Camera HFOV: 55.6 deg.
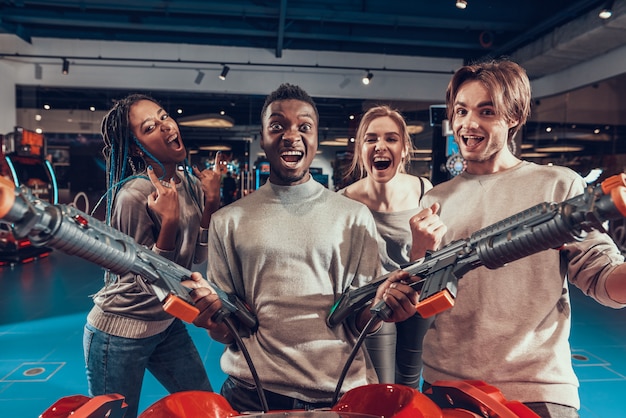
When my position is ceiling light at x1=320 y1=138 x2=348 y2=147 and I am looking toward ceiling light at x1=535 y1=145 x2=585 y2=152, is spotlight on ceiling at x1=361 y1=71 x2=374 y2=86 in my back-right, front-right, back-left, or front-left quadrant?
front-right

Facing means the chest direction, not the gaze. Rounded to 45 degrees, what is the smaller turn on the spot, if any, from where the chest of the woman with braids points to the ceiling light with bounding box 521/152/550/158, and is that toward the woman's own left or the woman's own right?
approximately 90° to the woman's own left

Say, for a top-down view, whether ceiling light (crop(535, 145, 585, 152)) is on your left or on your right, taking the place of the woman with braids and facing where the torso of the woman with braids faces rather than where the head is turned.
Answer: on your left

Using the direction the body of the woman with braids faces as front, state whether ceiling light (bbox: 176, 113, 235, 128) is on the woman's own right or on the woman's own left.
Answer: on the woman's own left

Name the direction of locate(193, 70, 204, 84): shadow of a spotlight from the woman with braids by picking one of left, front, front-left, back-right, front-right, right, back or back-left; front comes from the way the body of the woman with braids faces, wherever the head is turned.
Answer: back-left

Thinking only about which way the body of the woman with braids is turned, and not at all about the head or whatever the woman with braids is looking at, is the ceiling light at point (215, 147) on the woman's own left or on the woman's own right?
on the woman's own left

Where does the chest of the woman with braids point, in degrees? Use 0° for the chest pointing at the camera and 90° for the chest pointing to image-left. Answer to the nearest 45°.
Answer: approximately 315°

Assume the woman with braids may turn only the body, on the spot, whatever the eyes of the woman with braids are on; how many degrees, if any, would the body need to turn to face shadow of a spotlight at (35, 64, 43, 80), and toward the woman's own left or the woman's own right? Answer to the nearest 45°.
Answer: approximately 135° to the woman's own left

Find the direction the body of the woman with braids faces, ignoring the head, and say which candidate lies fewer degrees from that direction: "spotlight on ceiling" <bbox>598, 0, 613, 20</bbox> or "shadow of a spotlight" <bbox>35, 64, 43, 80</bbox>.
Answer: the spotlight on ceiling
